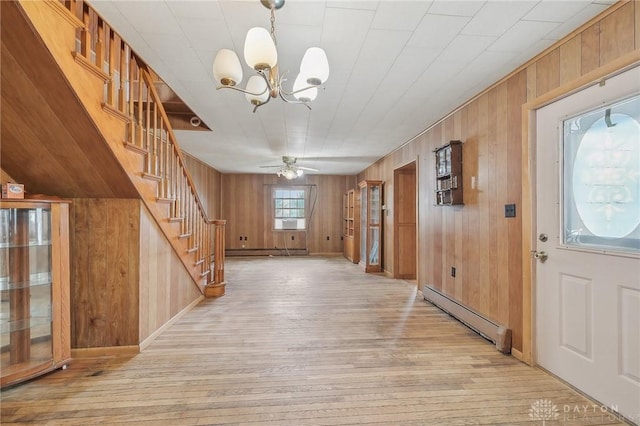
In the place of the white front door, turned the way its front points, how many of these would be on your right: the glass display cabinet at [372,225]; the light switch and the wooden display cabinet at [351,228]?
3

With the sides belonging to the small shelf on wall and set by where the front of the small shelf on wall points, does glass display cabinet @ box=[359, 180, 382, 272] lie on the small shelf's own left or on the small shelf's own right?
on the small shelf's own right

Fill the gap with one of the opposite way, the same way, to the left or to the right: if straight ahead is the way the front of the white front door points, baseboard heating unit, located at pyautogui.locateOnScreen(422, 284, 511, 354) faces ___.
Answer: the same way

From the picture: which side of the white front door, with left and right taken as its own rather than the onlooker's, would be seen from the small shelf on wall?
right

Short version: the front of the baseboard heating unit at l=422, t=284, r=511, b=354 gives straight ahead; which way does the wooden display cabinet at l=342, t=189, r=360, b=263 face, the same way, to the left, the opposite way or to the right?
the same way

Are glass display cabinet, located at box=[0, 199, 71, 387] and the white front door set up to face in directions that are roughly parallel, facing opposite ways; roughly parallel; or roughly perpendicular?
roughly parallel, facing opposite ways

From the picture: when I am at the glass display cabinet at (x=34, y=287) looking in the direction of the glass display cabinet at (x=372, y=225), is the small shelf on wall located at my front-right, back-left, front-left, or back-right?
front-right

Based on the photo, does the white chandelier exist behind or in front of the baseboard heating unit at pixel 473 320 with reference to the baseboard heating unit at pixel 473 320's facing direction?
in front

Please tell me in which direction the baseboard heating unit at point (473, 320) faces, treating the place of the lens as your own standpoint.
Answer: facing the viewer and to the left of the viewer

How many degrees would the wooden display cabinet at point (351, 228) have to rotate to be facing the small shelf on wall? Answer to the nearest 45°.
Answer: approximately 45° to its left

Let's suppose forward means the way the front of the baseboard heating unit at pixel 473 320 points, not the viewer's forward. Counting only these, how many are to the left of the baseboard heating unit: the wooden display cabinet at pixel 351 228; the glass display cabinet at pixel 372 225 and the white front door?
1

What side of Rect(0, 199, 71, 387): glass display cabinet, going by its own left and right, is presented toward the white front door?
front

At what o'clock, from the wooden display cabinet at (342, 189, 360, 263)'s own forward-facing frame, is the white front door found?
The white front door is roughly at 10 o'clock from the wooden display cabinet.

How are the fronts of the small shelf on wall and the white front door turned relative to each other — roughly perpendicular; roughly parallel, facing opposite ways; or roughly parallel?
roughly parallel

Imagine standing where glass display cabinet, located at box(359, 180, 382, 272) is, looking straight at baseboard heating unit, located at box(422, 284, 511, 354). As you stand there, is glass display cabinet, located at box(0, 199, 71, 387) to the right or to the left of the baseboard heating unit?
right

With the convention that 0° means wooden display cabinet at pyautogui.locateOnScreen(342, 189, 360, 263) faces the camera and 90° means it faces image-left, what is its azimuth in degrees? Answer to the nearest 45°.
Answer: approximately 45°

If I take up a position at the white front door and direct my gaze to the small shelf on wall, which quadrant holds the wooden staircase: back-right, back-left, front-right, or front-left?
front-left

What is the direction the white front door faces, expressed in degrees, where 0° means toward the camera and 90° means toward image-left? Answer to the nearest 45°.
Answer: approximately 45°

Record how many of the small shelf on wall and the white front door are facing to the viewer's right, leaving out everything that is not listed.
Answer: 0

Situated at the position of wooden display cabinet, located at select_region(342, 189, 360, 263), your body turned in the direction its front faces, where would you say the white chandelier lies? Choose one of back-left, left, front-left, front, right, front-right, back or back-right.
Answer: front-left
